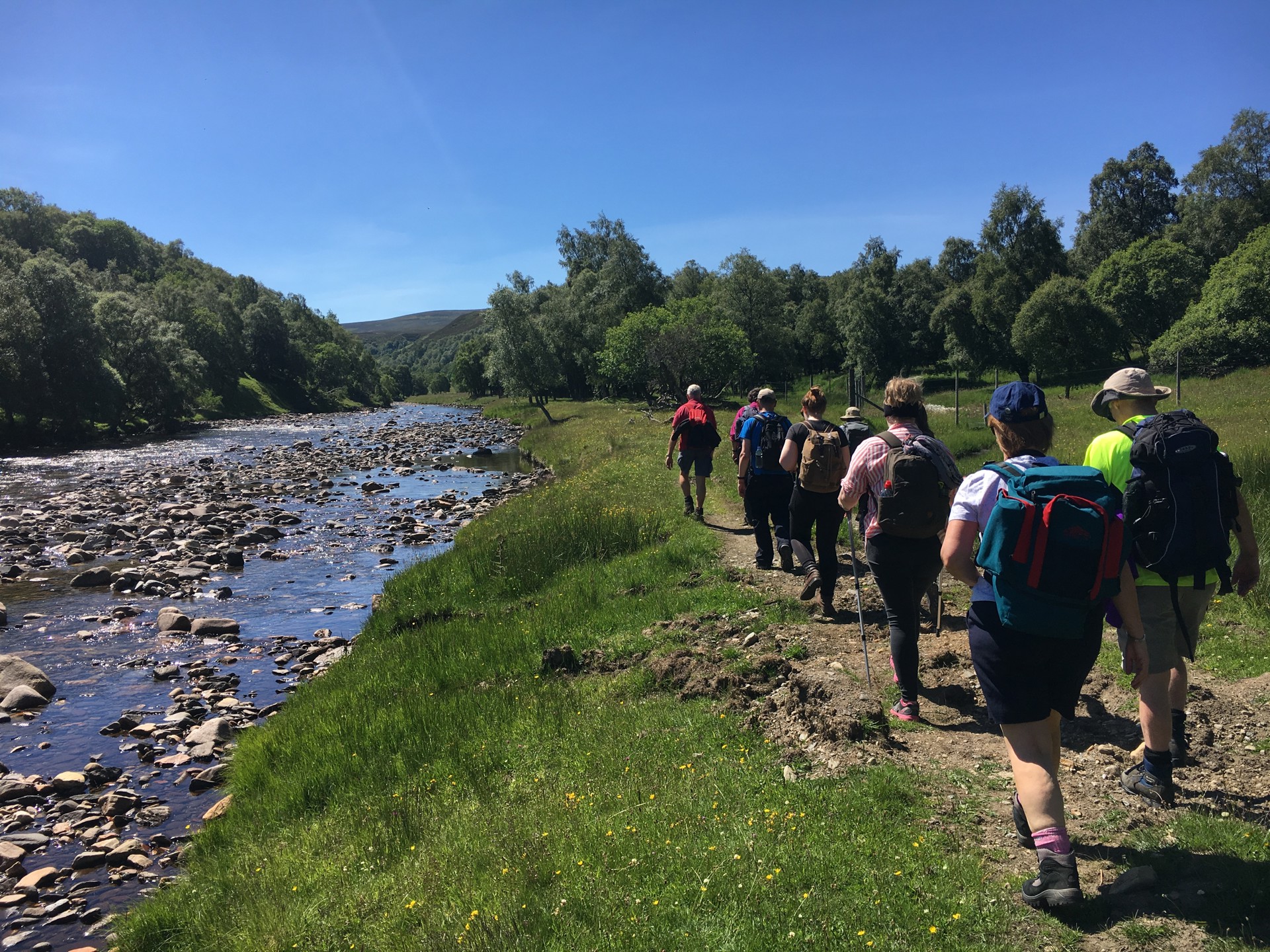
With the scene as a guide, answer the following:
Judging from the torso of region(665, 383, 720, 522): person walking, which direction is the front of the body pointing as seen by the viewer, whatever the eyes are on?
away from the camera

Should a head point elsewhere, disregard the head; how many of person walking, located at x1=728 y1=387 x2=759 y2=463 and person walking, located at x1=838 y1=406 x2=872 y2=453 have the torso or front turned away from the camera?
2

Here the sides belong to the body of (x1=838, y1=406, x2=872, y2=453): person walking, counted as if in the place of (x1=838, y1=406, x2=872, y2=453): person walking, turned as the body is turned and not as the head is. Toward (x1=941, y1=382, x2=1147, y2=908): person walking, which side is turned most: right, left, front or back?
back

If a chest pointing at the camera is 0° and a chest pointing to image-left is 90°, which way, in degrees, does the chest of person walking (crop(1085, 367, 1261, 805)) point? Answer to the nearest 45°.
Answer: approximately 135°

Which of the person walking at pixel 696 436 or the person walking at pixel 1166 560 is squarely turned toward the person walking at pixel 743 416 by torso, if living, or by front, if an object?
the person walking at pixel 1166 560

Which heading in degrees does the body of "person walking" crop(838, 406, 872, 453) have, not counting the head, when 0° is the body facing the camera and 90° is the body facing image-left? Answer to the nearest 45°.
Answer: approximately 180°

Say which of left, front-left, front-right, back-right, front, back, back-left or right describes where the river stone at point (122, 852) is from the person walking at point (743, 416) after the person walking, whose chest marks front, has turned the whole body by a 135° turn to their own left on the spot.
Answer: front

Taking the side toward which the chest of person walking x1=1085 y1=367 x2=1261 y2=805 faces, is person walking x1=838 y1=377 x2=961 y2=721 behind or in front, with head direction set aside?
in front

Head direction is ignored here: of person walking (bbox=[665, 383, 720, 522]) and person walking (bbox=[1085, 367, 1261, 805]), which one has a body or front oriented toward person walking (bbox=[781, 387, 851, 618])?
person walking (bbox=[1085, 367, 1261, 805])

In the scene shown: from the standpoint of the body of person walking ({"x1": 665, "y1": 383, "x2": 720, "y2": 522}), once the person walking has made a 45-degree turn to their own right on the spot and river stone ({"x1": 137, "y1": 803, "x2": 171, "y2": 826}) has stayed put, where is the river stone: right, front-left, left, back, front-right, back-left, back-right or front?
back

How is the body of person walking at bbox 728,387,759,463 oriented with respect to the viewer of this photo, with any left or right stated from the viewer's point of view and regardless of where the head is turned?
facing away from the viewer

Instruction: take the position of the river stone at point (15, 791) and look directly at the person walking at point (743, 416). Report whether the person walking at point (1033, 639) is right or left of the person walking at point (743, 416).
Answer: right

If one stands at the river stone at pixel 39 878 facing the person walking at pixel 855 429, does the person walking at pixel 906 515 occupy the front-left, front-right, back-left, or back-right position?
front-right
